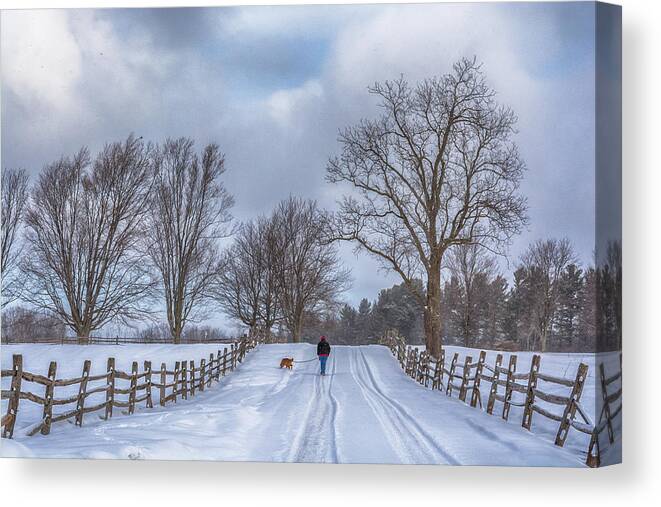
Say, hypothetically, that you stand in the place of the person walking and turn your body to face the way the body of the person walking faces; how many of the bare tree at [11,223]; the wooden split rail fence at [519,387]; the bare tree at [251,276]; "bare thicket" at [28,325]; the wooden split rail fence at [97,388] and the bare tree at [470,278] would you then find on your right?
2

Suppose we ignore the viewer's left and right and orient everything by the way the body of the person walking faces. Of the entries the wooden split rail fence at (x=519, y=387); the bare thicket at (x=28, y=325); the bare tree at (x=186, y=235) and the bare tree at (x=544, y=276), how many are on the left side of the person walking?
2

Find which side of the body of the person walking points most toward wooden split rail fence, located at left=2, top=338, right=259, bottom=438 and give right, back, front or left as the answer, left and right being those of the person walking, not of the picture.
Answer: left

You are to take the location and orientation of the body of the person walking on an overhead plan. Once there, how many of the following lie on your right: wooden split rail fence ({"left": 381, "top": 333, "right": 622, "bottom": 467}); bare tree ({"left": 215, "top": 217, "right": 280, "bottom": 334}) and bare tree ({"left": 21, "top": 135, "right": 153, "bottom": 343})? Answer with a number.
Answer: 1

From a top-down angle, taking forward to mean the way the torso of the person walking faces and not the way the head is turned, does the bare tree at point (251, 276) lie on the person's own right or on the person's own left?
on the person's own left

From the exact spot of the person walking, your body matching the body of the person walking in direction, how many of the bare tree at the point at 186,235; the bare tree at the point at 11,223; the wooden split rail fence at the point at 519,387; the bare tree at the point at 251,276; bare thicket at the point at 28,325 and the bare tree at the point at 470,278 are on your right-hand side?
2

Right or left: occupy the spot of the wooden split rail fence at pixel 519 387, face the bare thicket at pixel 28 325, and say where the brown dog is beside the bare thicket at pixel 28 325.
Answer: right

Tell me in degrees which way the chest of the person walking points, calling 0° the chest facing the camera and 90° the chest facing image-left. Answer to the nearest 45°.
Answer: approximately 180°
